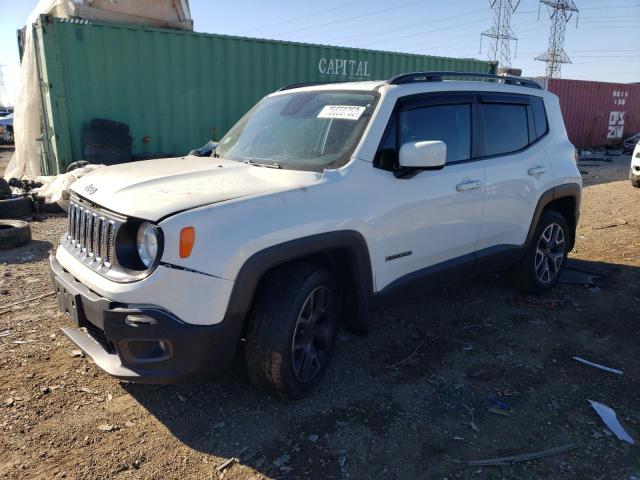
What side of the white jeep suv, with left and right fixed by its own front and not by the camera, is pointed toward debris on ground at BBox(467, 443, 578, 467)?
left

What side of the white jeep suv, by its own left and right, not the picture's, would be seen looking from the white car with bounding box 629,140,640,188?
back

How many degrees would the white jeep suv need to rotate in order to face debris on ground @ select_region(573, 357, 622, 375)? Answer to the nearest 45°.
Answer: approximately 135° to its left

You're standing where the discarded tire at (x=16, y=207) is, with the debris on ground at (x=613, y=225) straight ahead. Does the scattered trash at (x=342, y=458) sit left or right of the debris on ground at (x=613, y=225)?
right

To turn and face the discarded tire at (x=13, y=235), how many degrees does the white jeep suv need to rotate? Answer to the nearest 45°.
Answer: approximately 90° to its right

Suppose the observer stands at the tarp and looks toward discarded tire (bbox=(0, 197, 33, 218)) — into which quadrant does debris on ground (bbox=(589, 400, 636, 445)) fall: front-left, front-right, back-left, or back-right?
front-left

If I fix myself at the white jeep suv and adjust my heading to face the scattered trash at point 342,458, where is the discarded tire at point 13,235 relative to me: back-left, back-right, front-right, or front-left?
back-right

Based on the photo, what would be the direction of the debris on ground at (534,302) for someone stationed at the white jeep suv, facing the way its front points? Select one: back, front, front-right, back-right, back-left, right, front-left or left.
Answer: back
